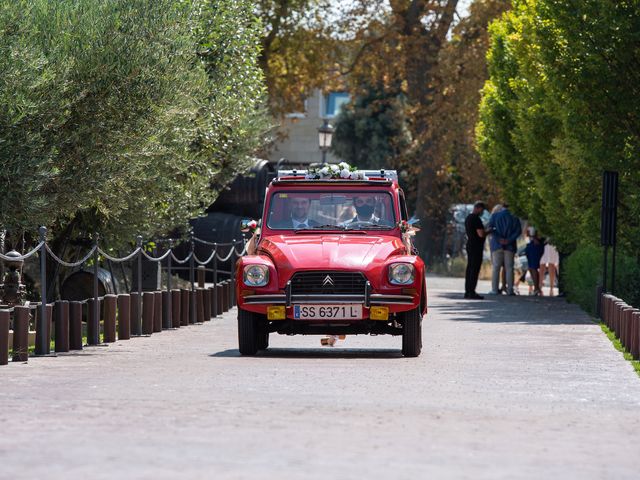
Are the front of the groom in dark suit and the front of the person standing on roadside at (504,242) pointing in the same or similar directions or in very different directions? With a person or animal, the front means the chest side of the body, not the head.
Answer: very different directions

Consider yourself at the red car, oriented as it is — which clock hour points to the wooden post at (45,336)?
The wooden post is roughly at 3 o'clock from the red car.

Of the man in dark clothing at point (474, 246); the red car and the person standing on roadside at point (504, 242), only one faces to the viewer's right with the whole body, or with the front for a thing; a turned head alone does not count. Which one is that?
the man in dark clothing

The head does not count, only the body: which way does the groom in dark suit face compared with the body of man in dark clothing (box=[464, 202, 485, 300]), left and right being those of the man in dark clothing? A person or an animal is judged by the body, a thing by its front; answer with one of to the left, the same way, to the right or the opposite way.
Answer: to the right

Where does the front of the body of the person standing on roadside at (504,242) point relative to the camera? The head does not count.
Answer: away from the camera

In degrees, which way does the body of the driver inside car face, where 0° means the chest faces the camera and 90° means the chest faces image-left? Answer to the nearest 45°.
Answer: approximately 0°

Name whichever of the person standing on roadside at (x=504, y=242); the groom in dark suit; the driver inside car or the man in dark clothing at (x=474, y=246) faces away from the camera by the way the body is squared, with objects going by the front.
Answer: the person standing on roadside

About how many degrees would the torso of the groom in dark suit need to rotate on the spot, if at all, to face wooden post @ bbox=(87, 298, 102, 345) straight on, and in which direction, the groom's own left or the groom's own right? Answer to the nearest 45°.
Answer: approximately 90° to the groom's own right

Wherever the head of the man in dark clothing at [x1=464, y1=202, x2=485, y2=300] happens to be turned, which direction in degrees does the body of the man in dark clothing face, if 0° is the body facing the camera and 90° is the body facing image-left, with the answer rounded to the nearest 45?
approximately 270°

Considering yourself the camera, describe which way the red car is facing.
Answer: facing the viewer

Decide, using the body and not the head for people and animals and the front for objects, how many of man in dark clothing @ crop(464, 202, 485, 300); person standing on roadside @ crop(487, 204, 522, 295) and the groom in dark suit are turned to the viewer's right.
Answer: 1
